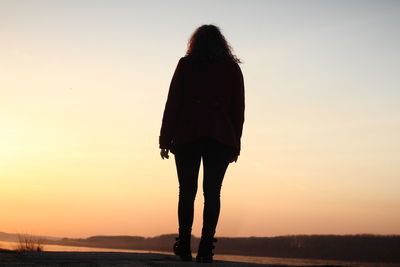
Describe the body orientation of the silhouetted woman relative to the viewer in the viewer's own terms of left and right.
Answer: facing away from the viewer

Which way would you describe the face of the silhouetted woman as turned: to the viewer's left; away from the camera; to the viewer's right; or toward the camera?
away from the camera
